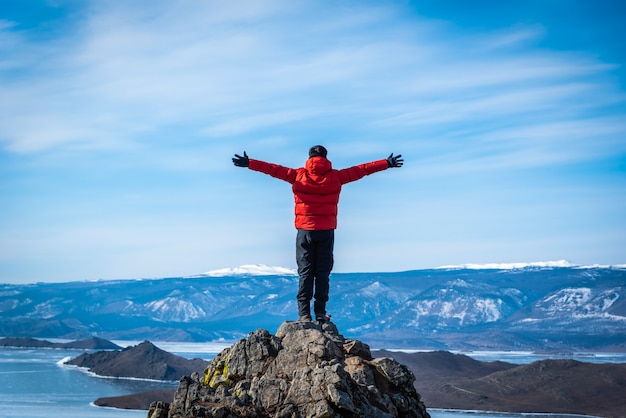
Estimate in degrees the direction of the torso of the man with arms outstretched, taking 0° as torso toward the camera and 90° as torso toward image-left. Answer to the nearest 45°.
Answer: approximately 180°
